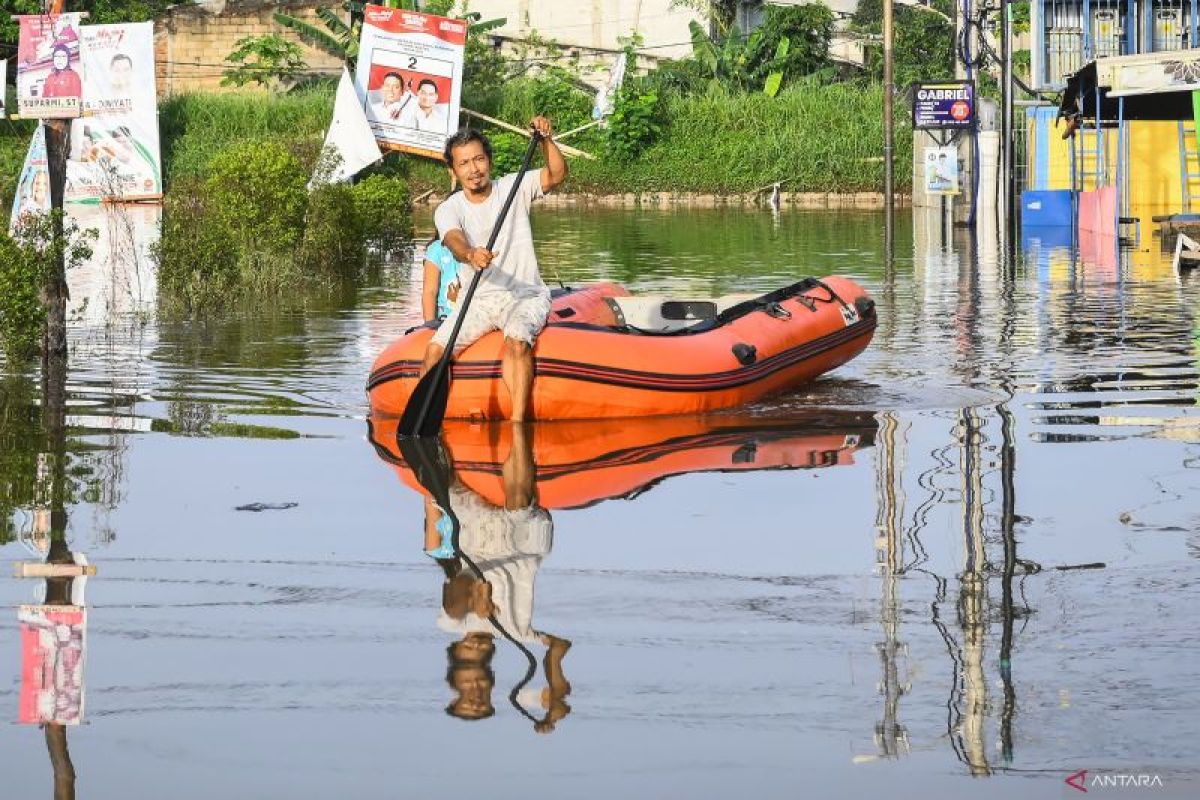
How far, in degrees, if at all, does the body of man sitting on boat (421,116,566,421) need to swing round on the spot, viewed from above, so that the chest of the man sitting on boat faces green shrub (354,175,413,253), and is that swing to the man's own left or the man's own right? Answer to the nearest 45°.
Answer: approximately 180°

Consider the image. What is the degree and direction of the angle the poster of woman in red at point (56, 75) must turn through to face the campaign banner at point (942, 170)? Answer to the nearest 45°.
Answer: approximately 135° to its left

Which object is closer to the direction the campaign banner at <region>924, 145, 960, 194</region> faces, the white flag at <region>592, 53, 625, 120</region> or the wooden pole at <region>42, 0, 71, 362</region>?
the wooden pole
